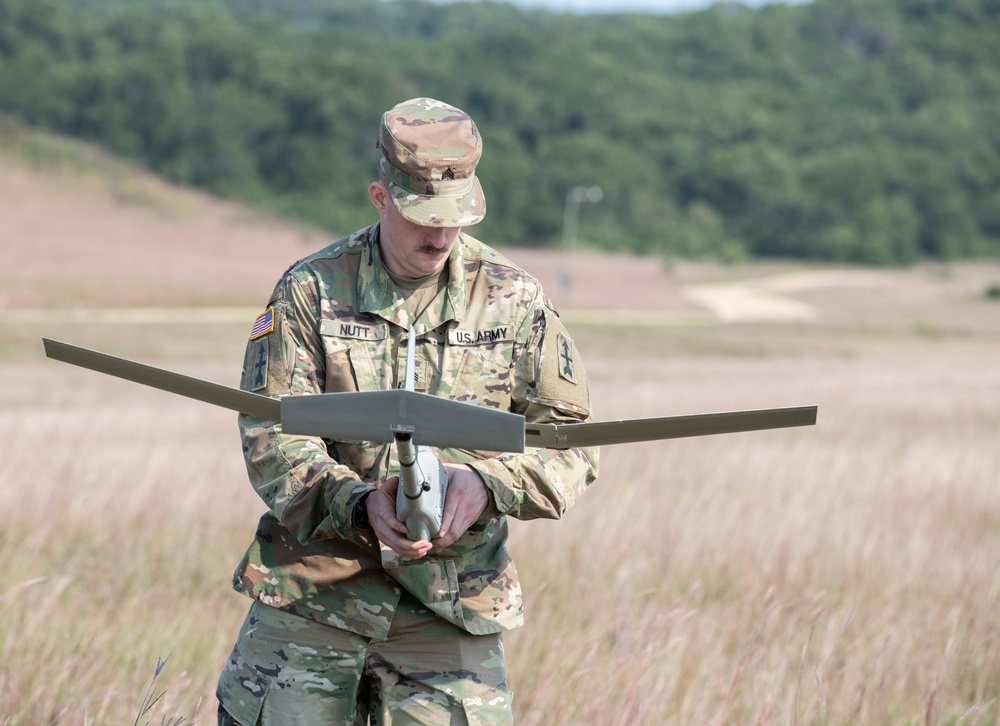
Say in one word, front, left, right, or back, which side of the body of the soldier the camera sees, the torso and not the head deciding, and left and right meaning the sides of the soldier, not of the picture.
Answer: front
